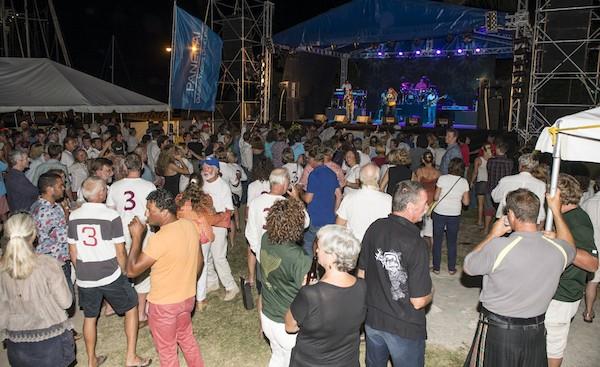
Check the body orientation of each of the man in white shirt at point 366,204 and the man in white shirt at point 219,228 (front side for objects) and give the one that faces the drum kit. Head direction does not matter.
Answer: the man in white shirt at point 366,204

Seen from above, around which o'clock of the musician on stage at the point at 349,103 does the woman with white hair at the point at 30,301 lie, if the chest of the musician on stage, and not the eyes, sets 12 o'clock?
The woman with white hair is roughly at 12 o'clock from the musician on stage.

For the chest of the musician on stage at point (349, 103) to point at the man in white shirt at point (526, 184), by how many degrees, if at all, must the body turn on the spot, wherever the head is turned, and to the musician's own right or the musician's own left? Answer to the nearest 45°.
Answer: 0° — they already face them

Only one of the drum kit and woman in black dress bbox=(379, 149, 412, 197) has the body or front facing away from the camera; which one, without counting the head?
the woman in black dress

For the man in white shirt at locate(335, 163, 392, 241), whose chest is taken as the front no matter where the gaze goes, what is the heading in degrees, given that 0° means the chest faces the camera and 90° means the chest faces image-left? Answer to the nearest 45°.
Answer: approximately 180°

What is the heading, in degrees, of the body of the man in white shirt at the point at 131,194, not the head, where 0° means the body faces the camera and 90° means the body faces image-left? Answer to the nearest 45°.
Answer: approximately 180°

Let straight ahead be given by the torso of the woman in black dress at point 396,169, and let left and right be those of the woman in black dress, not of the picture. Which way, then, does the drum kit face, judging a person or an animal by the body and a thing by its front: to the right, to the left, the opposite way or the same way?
the opposite way

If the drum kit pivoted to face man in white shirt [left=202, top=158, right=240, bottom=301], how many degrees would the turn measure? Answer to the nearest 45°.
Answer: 0° — it already faces them

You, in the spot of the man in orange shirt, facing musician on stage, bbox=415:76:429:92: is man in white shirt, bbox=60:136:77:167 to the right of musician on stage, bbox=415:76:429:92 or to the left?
left

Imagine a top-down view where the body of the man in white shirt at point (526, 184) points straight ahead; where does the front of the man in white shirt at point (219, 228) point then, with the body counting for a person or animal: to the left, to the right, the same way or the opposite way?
the opposite way

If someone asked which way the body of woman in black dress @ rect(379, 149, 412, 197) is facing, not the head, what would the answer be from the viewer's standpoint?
away from the camera

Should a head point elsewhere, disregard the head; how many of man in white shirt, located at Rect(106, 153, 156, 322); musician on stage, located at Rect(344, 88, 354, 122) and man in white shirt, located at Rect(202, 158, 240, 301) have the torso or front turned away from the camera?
1

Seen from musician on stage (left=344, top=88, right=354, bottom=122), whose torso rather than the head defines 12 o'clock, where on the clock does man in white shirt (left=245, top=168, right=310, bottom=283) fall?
The man in white shirt is roughly at 12 o'clock from the musician on stage.

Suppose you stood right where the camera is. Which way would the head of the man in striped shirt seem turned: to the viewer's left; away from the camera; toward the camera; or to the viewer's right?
away from the camera

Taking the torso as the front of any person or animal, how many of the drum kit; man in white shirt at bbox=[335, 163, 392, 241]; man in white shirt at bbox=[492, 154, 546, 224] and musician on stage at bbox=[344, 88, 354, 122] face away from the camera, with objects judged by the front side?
2
